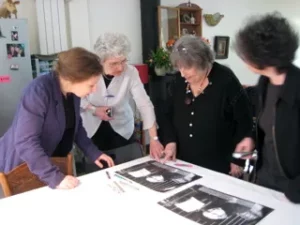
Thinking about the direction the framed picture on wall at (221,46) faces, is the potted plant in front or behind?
in front

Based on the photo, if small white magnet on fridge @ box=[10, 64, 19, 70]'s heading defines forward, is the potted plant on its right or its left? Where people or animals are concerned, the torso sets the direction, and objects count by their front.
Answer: on its left

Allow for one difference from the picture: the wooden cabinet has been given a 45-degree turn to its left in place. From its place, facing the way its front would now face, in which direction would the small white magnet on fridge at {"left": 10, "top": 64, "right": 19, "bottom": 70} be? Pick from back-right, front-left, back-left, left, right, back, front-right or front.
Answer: right

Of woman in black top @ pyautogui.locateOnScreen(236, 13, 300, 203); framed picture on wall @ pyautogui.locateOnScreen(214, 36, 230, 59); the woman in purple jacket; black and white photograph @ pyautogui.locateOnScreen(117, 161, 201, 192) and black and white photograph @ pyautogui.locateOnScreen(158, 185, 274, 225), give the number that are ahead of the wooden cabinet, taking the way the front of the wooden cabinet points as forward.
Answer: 4

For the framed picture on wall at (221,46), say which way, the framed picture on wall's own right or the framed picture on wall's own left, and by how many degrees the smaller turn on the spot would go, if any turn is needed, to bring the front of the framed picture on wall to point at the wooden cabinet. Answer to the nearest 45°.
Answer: approximately 45° to the framed picture on wall's own right

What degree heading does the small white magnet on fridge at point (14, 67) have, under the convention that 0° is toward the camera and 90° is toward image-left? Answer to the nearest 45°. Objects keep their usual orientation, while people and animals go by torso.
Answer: approximately 0°

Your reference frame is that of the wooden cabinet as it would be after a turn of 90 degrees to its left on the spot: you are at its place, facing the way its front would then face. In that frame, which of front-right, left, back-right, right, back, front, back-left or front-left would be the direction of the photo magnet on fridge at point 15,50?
back-right

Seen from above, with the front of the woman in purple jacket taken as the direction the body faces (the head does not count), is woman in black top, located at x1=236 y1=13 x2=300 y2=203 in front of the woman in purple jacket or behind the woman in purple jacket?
in front
